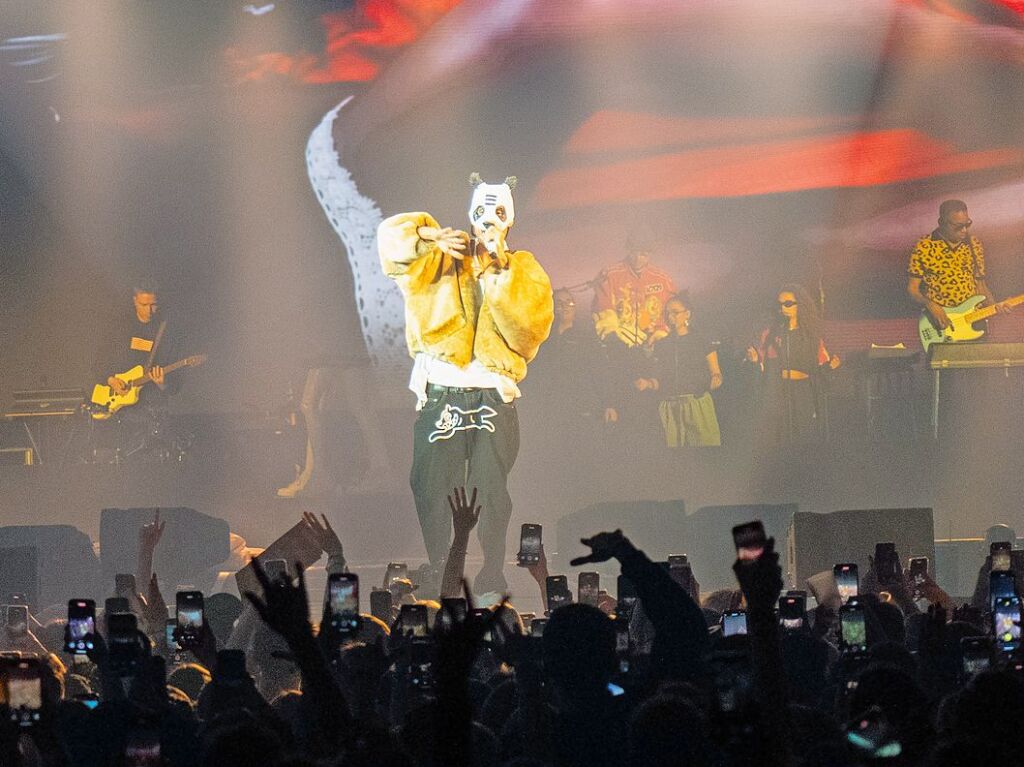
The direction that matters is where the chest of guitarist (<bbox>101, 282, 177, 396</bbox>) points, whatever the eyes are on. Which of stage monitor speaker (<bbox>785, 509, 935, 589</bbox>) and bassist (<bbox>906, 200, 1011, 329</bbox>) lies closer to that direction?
the stage monitor speaker

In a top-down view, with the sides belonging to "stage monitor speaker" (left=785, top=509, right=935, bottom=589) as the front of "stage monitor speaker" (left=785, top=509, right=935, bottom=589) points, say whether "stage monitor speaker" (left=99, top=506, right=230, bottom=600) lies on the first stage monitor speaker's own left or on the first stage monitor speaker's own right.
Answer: on the first stage monitor speaker's own left

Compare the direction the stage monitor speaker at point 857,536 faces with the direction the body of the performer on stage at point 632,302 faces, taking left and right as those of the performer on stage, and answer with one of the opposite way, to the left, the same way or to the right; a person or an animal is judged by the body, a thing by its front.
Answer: the opposite way

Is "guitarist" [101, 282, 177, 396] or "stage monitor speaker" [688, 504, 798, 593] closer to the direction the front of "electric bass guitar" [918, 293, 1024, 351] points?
the stage monitor speaker

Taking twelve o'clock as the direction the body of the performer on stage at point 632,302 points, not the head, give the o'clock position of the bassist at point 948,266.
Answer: The bassist is roughly at 9 o'clock from the performer on stage.

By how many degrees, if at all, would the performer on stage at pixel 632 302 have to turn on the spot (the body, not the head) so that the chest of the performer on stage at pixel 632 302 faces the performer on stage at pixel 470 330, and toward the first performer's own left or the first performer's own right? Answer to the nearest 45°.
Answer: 0° — they already face them

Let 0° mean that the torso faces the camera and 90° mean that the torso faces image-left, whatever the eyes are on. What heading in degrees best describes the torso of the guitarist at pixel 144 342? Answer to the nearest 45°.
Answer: approximately 0°

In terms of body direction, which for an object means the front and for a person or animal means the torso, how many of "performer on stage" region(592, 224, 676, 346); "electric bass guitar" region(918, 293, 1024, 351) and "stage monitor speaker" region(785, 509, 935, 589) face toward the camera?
2

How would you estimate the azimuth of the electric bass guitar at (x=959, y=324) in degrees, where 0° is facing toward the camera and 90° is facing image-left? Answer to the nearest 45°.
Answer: approximately 0°

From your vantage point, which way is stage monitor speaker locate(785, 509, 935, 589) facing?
away from the camera

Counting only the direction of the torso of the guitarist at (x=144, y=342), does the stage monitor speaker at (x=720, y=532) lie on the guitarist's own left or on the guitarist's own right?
on the guitarist's own left

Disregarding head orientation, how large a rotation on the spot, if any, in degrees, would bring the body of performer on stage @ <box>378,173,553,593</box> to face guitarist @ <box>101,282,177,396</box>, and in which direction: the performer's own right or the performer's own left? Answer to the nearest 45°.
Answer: approximately 135° to the performer's own right
